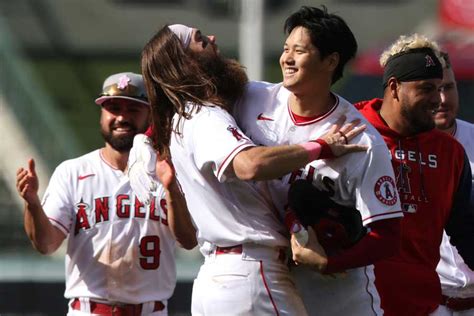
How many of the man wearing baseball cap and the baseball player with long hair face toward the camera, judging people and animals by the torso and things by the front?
1

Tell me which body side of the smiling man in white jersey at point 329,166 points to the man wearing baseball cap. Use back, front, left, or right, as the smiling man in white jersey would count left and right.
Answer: right

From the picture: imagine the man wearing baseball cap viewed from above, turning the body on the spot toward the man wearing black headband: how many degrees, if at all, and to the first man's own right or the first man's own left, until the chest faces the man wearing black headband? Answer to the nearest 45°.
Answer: approximately 45° to the first man's own left

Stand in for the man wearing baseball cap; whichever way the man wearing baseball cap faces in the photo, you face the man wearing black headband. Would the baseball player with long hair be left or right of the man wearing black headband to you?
right

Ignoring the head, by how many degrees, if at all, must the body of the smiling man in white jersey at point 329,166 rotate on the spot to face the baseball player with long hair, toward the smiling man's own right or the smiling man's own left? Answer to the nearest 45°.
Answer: approximately 45° to the smiling man's own right

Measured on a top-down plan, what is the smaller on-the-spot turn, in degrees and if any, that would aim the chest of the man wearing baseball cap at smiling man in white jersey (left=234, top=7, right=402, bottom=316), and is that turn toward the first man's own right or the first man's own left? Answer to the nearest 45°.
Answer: approximately 45° to the first man's own left

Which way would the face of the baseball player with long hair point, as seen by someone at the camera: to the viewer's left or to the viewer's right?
to the viewer's right

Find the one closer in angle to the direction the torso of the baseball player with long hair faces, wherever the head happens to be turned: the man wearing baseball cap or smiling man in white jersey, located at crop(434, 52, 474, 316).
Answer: the smiling man in white jersey

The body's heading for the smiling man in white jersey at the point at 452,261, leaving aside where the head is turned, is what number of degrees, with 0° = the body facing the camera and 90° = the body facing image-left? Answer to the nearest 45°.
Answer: approximately 45°
